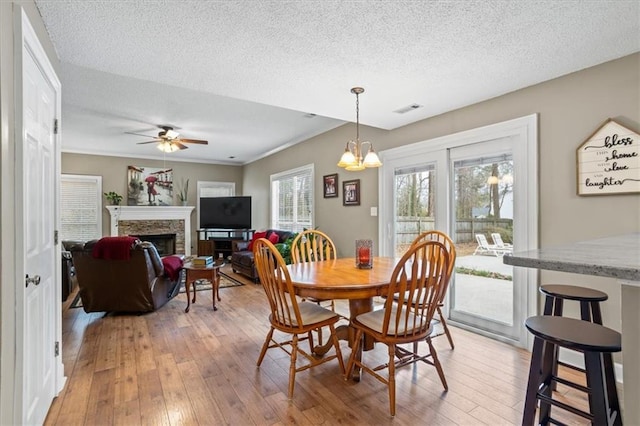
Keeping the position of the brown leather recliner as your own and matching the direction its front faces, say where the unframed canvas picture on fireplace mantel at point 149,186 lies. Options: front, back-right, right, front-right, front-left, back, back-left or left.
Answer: front-left

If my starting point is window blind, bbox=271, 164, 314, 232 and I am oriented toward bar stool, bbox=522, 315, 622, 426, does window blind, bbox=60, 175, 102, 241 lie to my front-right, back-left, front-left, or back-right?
back-right

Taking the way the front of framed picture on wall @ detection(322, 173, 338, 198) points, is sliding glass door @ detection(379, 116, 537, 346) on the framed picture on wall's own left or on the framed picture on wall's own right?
on the framed picture on wall's own left

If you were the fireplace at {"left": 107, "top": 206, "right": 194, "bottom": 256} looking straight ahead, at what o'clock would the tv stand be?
The tv stand is roughly at 10 o'clock from the fireplace.

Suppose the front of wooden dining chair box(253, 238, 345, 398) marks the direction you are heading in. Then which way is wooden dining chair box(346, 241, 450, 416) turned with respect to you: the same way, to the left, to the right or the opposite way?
to the left

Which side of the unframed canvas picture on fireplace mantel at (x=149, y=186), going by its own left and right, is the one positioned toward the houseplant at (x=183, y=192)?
left

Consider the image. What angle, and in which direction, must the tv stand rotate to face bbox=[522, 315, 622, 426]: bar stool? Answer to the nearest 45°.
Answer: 0° — it already faces it

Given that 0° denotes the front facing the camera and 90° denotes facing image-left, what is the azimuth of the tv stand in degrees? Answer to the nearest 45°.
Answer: approximately 0°

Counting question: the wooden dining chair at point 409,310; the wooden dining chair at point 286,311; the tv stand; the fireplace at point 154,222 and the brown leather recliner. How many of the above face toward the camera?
2

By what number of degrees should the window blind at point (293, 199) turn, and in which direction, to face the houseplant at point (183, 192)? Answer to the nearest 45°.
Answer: approximately 90° to its right

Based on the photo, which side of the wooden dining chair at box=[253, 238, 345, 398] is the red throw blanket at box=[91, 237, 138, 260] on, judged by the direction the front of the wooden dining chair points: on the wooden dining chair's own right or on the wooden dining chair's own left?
on the wooden dining chair's own left

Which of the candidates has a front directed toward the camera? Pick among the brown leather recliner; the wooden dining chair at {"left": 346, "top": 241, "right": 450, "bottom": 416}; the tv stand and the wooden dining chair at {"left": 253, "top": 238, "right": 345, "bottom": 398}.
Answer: the tv stand

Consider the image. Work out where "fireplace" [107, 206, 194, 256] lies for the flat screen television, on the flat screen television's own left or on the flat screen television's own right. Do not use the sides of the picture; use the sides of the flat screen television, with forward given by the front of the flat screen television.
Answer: on the flat screen television's own right

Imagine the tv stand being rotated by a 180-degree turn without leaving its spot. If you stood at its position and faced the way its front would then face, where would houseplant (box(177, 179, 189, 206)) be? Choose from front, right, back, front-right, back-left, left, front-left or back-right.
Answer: front-left
